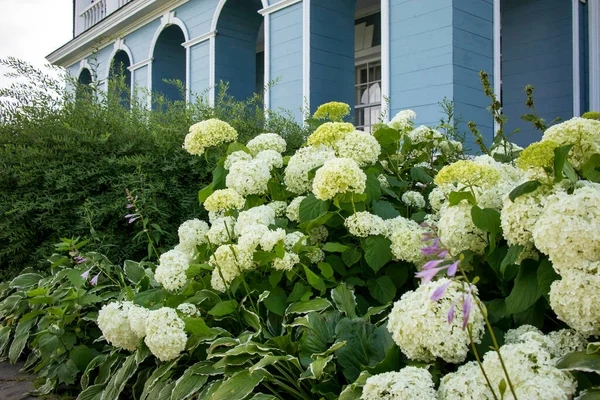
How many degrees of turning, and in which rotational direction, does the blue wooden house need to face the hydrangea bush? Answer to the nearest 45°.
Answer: approximately 45° to its left

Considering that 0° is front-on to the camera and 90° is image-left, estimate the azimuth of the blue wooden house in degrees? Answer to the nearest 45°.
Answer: approximately 45°

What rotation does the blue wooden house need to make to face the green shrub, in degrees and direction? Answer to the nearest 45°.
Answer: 0° — it already faces it
